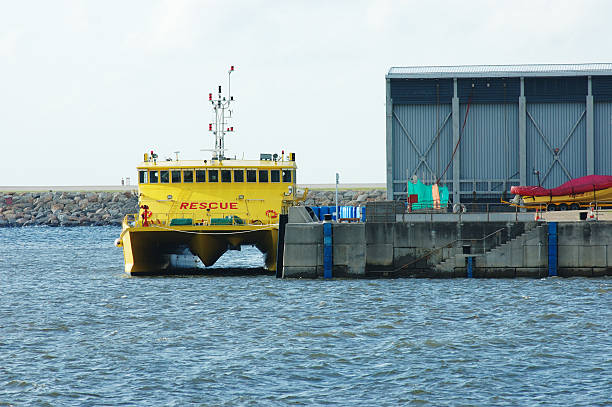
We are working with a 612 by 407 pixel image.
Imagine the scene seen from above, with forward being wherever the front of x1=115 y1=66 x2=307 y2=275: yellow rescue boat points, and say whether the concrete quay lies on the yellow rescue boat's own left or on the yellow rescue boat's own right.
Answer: on the yellow rescue boat's own left

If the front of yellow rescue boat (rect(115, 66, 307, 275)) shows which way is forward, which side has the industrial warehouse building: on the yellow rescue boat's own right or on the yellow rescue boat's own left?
on the yellow rescue boat's own left

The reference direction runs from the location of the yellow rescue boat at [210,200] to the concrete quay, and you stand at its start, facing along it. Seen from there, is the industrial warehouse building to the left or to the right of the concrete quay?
left

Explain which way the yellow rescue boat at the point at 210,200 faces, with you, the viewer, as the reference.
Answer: facing the viewer

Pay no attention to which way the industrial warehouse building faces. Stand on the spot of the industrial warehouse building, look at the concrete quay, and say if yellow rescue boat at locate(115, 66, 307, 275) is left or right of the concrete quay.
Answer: right

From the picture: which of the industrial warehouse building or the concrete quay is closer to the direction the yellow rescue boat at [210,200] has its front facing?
the concrete quay
